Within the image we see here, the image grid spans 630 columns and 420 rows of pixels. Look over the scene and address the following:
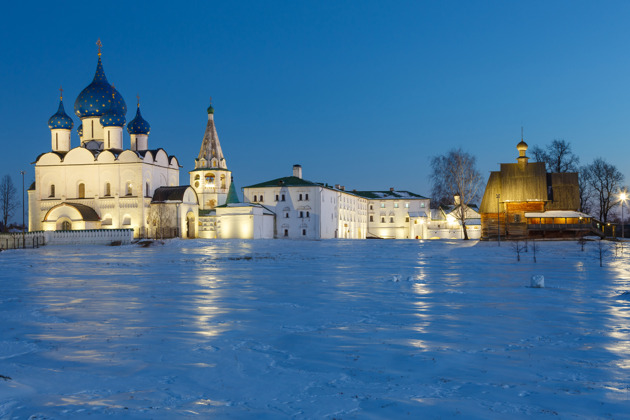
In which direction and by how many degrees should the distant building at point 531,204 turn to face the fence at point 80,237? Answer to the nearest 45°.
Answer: approximately 135° to its right
